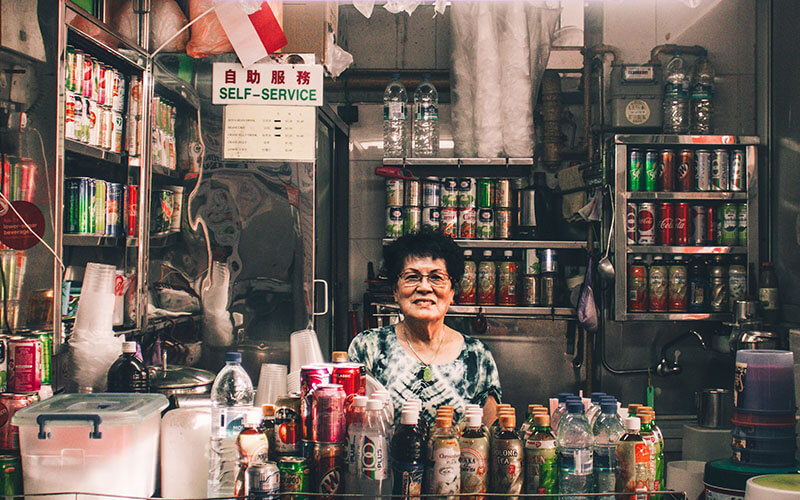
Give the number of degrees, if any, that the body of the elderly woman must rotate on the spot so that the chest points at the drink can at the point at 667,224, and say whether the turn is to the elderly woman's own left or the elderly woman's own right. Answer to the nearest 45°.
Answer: approximately 135° to the elderly woman's own left

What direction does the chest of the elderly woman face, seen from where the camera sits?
toward the camera

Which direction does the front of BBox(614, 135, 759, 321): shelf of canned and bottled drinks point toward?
toward the camera

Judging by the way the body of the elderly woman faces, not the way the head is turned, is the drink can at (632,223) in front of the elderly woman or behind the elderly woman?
behind

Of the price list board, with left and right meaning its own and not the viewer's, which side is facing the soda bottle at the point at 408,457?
front

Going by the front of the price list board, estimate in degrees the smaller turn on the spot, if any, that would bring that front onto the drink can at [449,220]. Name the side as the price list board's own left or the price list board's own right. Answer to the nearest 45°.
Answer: approximately 135° to the price list board's own left

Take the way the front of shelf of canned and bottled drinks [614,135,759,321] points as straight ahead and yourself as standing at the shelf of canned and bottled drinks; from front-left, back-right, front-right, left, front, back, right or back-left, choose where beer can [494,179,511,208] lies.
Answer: right

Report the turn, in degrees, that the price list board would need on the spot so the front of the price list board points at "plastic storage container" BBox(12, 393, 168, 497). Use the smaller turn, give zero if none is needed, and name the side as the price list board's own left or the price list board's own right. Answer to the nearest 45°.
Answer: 0° — it already faces it

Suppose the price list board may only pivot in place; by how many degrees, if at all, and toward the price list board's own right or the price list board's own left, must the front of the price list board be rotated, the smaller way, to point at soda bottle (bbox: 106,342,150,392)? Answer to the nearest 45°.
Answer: approximately 45° to the price list board's own right

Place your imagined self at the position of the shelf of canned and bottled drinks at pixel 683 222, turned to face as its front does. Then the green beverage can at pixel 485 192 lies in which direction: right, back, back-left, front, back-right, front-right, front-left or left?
right

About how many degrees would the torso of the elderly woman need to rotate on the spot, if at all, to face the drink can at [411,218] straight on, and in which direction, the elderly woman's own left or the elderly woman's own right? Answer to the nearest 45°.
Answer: approximately 180°

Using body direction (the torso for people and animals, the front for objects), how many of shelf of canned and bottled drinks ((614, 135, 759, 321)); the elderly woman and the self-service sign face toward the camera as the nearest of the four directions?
3

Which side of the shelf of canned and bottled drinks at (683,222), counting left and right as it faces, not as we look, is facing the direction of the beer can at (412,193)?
right

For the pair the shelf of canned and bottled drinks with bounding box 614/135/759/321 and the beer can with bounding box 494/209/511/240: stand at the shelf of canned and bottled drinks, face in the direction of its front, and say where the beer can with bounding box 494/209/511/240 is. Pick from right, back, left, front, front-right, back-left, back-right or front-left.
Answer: right

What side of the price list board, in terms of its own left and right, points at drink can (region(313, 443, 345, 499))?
front
